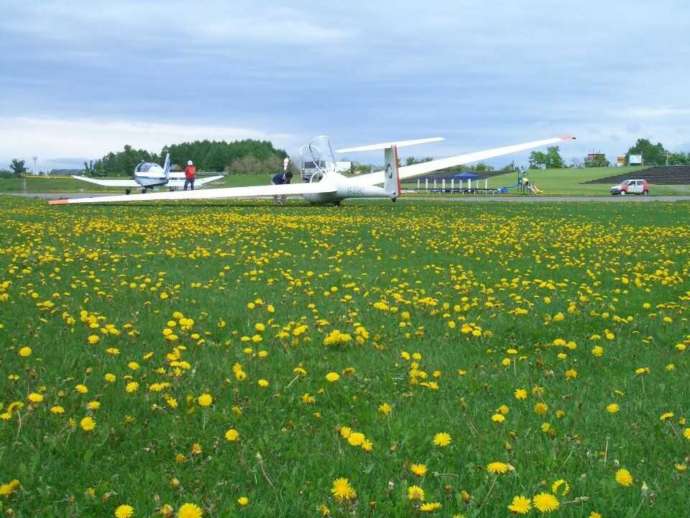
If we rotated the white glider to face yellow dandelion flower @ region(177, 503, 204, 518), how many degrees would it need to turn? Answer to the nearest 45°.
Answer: approximately 135° to its left

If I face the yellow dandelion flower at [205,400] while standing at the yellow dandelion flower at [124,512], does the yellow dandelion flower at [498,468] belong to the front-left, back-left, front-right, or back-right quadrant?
front-right

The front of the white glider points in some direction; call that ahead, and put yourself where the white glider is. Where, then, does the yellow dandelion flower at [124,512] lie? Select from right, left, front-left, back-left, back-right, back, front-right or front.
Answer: back-left

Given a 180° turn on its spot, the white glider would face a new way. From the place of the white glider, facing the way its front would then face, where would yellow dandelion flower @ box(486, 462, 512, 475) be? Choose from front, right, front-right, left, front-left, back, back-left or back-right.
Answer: front-right

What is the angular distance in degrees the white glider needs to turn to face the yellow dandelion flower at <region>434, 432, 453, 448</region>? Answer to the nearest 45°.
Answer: approximately 135° to its left

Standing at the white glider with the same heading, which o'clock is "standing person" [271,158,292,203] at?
The standing person is roughly at 1 o'clock from the white glider.

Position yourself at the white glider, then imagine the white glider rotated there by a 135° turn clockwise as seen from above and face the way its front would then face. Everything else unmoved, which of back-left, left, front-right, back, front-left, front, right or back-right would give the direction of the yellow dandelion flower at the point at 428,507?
right

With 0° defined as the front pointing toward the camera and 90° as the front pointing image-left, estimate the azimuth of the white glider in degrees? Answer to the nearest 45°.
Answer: approximately 135°

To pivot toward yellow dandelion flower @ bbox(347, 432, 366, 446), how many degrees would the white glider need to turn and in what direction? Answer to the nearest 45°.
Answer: approximately 135° to its left

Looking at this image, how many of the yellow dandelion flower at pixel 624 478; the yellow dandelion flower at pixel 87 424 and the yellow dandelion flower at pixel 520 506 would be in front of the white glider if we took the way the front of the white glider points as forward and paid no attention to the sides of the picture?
0

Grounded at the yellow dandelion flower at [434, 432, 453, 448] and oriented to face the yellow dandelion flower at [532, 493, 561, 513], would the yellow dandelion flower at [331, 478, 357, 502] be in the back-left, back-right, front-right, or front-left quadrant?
front-right

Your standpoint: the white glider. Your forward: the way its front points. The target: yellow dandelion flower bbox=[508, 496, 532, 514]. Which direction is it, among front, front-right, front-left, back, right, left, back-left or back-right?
back-left

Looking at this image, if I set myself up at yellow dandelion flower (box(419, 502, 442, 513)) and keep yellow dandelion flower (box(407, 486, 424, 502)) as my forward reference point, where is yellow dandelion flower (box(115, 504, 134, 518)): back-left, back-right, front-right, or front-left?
front-left

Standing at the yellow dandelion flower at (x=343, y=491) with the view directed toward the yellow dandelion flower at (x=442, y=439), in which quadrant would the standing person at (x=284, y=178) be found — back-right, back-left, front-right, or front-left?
front-left

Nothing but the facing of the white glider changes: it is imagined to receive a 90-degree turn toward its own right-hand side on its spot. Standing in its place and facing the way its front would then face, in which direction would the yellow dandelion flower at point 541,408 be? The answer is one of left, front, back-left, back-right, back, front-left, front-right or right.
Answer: back-right
